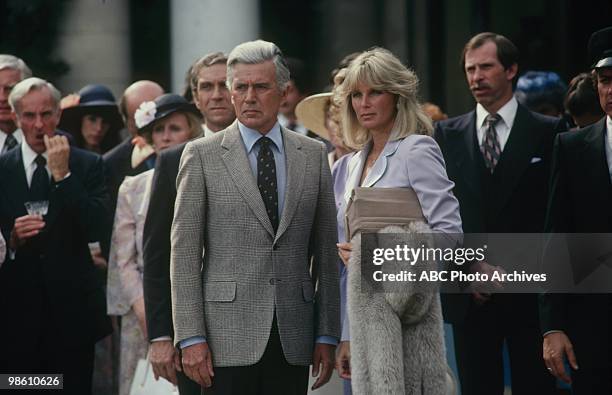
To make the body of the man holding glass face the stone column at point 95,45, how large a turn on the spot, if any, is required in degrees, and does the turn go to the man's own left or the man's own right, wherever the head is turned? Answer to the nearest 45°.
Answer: approximately 180°

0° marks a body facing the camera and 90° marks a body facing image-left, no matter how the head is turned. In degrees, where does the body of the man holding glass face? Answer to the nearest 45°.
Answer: approximately 0°

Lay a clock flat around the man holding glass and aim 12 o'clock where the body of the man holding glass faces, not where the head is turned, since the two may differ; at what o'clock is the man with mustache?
The man with mustache is roughly at 10 o'clock from the man holding glass.

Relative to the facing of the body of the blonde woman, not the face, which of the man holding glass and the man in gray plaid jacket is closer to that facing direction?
the man in gray plaid jacket

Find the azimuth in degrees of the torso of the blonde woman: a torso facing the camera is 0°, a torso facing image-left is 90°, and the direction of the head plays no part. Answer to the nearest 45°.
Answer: approximately 45°

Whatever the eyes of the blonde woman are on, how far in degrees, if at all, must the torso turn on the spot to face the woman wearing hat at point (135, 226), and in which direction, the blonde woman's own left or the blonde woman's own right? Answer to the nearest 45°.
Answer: approximately 90° to the blonde woman's own right

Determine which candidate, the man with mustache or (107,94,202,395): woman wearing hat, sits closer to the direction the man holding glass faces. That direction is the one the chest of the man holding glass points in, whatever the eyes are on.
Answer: the man with mustache
